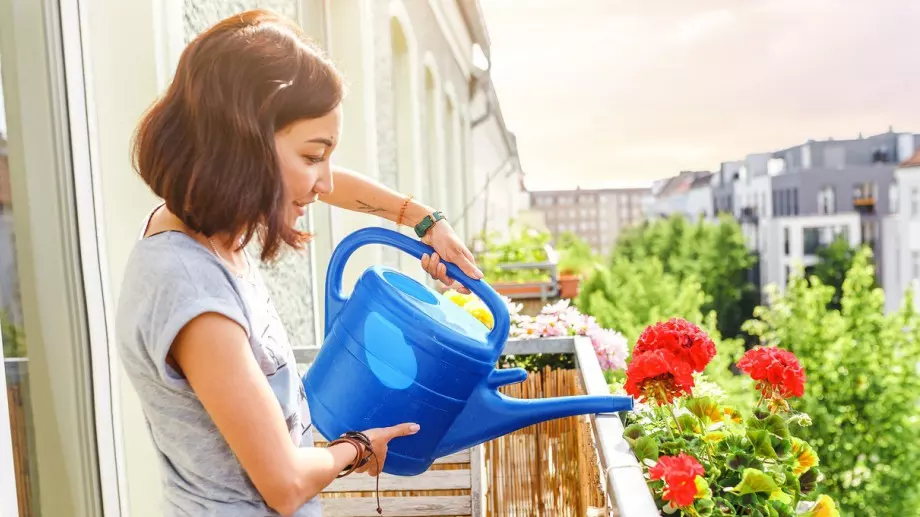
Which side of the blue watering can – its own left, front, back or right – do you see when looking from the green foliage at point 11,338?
back

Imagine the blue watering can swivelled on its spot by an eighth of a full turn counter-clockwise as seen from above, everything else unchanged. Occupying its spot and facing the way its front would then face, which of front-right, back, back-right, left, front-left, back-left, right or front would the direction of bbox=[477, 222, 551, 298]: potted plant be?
front-left

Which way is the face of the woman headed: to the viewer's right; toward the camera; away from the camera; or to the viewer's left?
to the viewer's right

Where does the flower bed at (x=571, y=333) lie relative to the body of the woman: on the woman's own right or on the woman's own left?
on the woman's own left

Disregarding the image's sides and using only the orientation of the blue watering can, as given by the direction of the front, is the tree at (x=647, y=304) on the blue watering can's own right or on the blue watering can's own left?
on the blue watering can's own left

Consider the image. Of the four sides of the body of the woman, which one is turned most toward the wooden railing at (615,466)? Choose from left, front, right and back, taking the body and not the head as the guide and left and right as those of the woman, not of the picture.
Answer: front

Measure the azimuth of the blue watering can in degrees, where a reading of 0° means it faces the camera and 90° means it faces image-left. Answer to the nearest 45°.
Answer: approximately 270°

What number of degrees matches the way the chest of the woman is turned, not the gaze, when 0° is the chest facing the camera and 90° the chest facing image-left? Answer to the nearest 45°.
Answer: approximately 270°

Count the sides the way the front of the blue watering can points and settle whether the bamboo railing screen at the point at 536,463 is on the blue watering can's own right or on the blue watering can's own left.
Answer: on the blue watering can's own left
